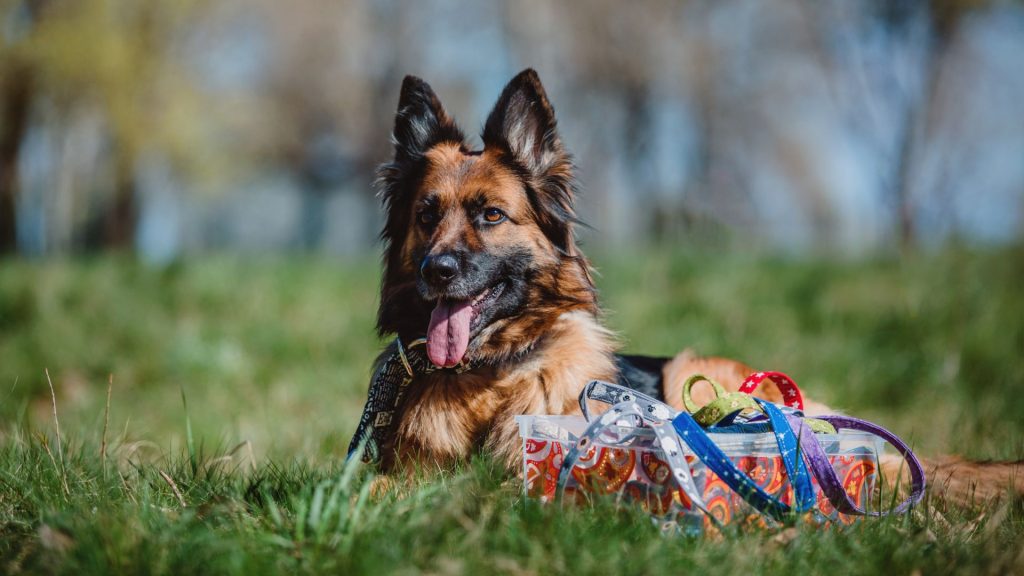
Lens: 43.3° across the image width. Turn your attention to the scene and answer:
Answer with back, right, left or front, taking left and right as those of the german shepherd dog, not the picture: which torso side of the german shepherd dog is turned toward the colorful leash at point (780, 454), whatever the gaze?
left

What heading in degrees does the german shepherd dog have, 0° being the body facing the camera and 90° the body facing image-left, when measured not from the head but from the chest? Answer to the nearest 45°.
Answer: approximately 45°

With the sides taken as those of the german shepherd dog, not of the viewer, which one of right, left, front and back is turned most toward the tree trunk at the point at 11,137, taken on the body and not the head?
right

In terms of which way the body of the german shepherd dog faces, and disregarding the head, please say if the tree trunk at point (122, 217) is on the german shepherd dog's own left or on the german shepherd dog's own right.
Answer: on the german shepherd dog's own right

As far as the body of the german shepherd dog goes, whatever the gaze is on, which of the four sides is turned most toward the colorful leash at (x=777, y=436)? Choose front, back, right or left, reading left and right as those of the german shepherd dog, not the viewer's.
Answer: left
